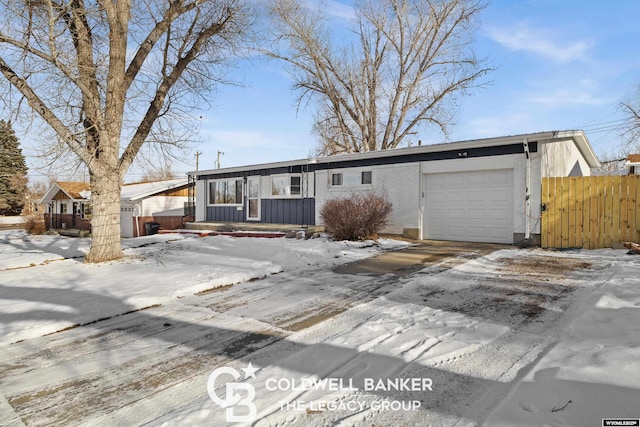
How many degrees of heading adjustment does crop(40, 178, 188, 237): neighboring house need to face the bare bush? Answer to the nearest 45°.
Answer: approximately 45° to its left

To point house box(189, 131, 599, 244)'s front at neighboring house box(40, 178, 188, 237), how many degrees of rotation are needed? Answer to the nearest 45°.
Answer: approximately 90° to its right

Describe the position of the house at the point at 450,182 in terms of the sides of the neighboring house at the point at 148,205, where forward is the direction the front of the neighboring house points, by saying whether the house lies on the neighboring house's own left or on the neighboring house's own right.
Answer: on the neighboring house's own left

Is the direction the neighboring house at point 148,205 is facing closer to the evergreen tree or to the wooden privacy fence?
the wooden privacy fence

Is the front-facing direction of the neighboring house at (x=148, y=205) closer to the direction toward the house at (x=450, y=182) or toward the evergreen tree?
the house

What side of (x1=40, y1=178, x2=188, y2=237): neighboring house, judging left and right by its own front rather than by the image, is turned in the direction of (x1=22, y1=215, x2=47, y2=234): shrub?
right

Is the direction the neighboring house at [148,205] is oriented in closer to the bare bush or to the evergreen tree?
the bare bush

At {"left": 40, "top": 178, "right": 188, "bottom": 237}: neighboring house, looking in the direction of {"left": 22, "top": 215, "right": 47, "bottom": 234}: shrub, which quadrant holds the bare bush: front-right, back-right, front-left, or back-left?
back-left

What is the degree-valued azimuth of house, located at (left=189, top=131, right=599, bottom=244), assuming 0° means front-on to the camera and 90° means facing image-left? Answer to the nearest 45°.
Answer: approximately 45°

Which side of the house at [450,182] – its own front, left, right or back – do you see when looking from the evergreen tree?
right

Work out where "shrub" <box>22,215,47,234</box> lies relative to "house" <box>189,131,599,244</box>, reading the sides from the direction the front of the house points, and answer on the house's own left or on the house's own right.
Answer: on the house's own right

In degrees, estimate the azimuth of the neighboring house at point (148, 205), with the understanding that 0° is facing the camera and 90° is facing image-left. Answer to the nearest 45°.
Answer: approximately 45°
